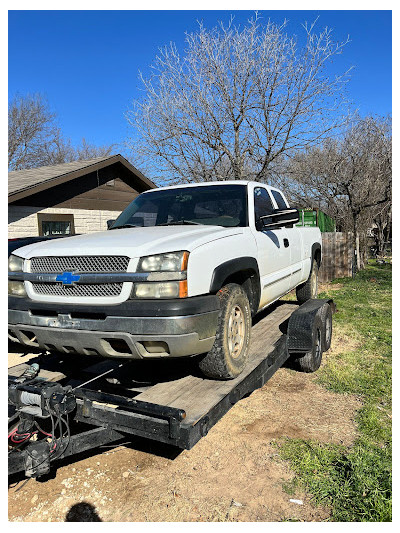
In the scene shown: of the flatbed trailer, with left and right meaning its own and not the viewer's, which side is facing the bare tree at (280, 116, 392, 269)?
back

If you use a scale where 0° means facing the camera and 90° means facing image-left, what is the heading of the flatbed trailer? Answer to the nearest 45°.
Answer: approximately 45°

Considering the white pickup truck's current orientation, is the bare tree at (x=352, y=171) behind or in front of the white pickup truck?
behind

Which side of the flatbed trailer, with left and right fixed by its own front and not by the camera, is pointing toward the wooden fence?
back

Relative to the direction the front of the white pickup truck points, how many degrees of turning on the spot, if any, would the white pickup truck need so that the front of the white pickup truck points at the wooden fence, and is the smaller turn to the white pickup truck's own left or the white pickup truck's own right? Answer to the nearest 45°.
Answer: approximately 180°

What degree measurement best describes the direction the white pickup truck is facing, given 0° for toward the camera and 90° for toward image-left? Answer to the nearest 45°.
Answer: approximately 45°
